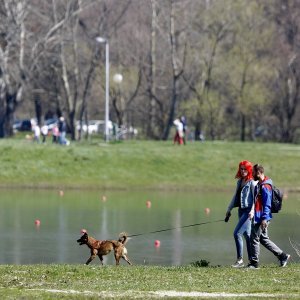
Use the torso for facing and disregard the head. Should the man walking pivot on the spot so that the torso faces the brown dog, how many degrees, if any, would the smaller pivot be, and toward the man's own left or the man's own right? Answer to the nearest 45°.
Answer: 0° — they already face it

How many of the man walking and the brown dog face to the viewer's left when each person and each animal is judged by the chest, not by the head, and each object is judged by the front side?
2

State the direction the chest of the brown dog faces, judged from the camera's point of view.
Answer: to the viewer's left

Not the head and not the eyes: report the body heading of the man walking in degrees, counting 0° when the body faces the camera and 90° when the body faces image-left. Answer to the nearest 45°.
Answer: approximately 90°

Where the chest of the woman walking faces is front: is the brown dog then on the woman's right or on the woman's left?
on the woman's right
